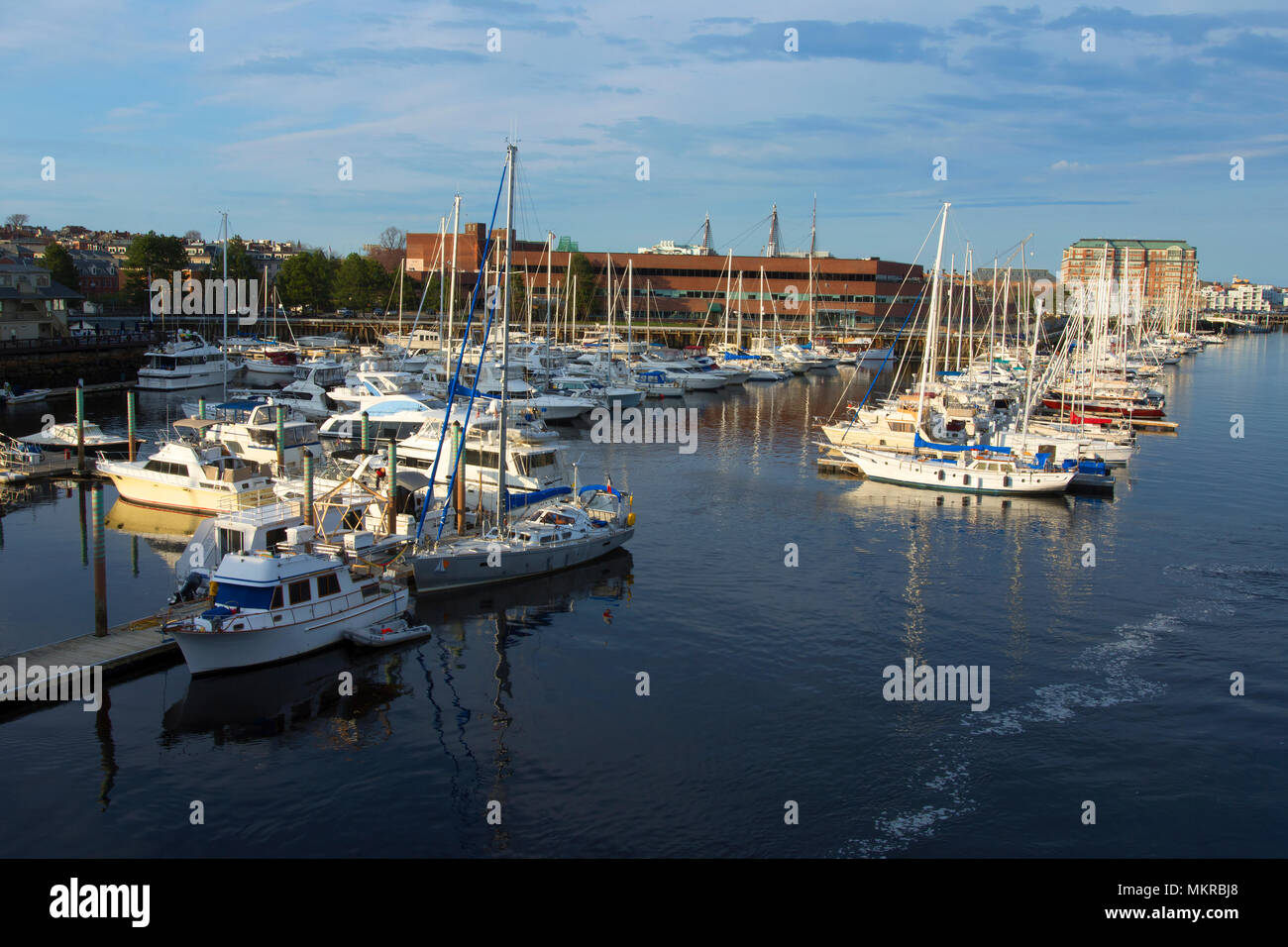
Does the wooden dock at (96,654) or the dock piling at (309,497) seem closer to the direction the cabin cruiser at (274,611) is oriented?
the wooden dock

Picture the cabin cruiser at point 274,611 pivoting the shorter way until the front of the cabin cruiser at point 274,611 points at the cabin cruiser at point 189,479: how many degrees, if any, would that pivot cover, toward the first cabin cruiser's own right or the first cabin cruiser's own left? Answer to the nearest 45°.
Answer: approximately 135° to the first cabin cruiser's own right

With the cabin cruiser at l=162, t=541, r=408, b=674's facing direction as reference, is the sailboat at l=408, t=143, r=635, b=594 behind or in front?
behind

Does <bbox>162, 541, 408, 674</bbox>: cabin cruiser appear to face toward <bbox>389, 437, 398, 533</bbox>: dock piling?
no

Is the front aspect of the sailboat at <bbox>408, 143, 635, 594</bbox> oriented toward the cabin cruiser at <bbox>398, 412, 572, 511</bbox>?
no

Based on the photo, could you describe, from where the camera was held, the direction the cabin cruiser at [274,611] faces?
facing the viewer and to the left of the viewer
